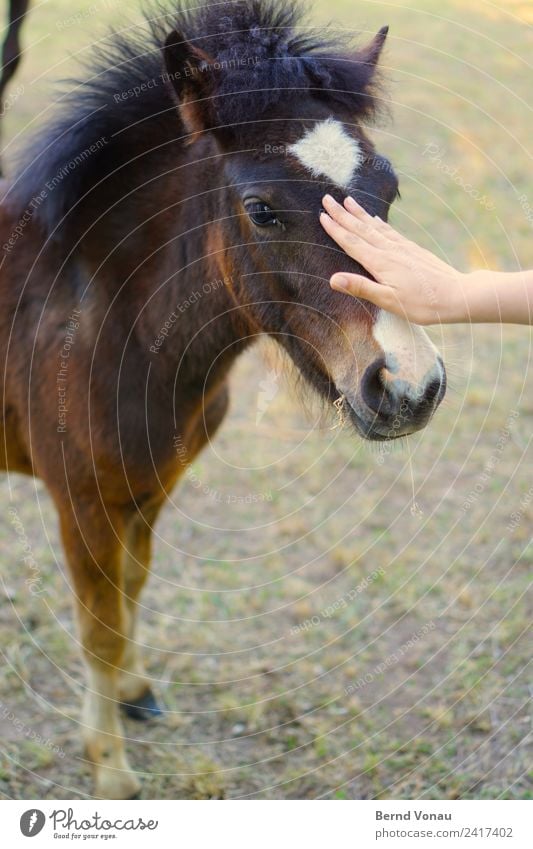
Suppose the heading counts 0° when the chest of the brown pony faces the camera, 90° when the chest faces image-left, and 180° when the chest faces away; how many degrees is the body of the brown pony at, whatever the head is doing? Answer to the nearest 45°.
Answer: approximately 315°
